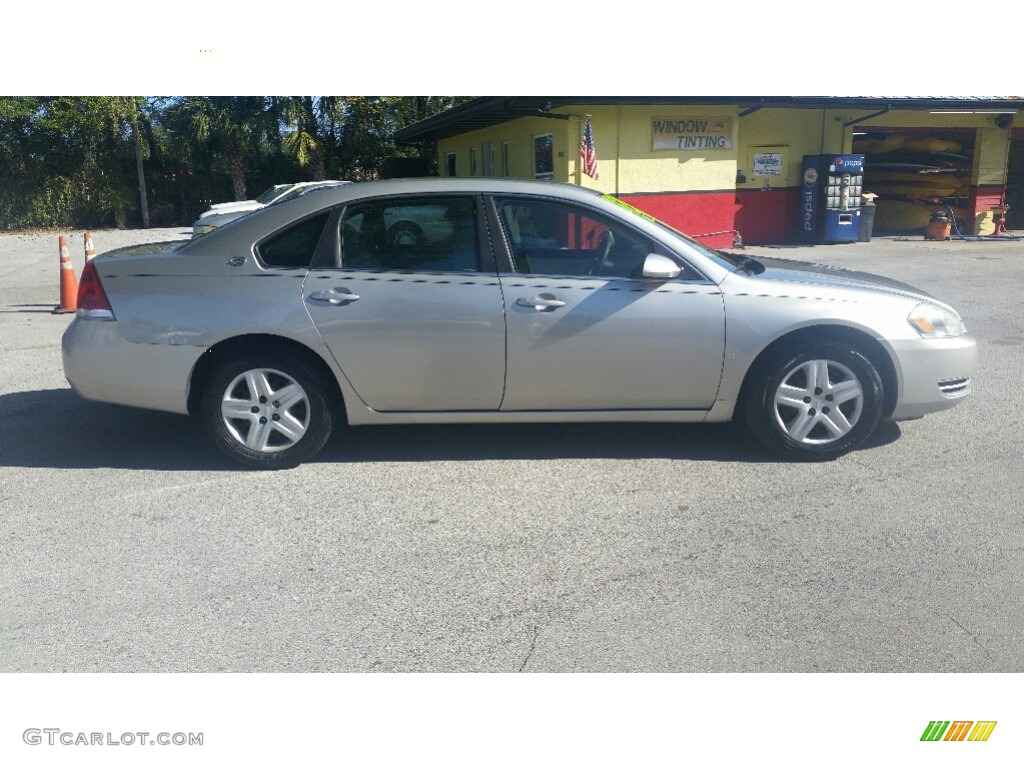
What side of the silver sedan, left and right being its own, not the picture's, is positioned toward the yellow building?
left

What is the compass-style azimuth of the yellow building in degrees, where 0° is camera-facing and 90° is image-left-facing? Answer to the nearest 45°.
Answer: approximately 0°

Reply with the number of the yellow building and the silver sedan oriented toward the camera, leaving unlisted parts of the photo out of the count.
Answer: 1

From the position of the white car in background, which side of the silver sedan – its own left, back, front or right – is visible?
left

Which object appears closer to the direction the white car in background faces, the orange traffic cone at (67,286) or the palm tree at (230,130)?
the orange traffic cone

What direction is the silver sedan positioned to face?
to the viewer's right

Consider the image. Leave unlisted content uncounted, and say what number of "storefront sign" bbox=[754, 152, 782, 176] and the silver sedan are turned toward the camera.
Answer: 1
